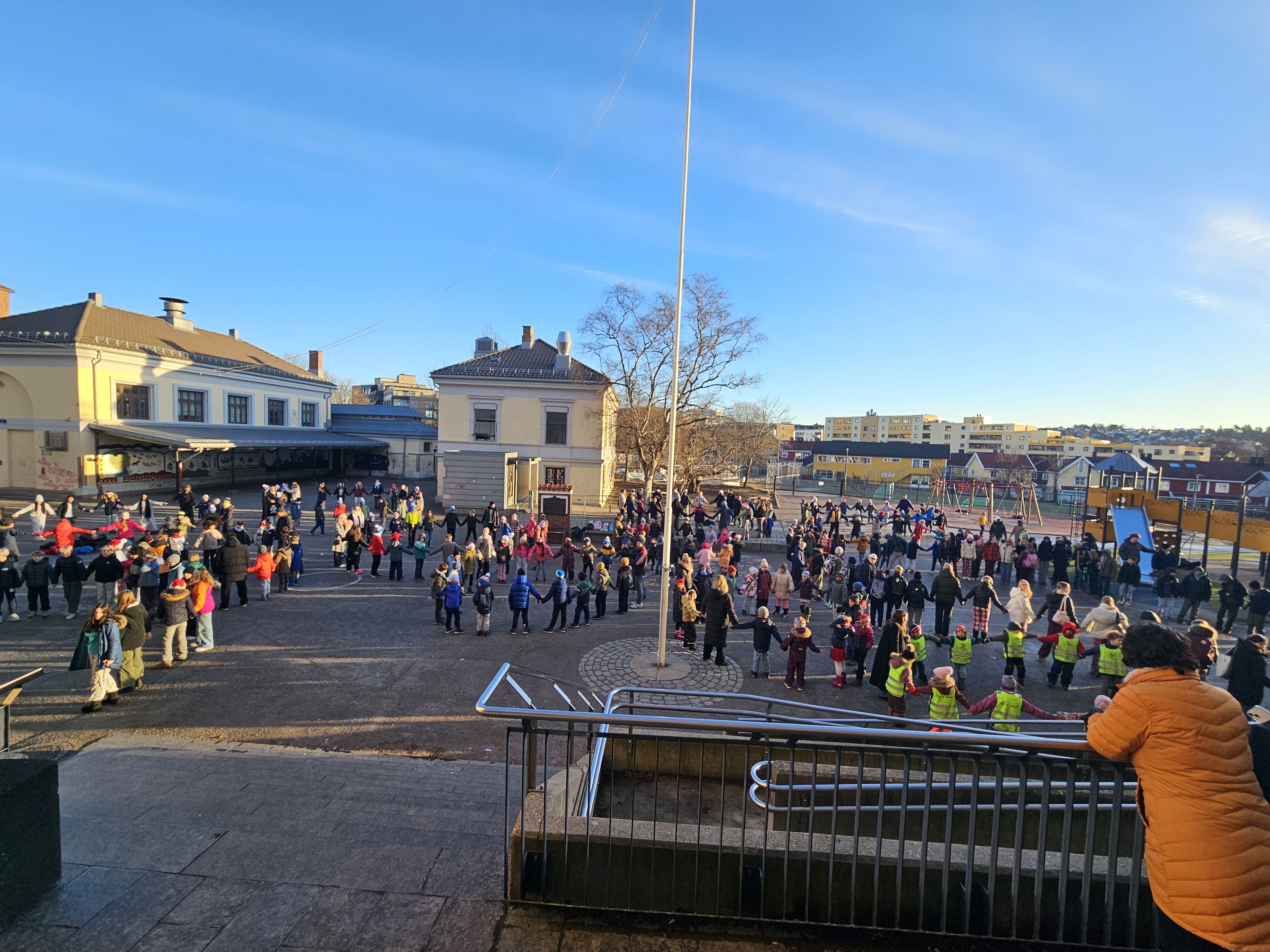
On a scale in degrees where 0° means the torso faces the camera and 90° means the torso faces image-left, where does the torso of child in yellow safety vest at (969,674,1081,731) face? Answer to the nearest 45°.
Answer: approximately 180°

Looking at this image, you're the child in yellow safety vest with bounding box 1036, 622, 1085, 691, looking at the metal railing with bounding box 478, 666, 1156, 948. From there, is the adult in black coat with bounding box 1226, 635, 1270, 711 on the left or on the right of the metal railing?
left

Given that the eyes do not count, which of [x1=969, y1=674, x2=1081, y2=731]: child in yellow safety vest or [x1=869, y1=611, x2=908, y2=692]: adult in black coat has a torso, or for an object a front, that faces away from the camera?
the child in yellow safety vest

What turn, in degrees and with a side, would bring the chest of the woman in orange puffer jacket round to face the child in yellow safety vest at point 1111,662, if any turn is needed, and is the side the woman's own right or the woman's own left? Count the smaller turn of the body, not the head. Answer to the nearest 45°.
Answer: approximately 45° to the woman's own right

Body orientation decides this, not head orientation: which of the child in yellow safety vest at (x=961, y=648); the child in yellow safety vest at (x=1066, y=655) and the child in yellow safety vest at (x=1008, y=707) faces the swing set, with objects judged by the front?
the child in yellow safety vest at (x=1008, y=707)

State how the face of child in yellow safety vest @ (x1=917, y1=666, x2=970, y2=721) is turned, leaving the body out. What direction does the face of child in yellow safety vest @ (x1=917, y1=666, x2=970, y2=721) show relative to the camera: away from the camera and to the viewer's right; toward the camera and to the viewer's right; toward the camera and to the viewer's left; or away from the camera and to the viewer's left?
away from the camera and to the viewer's left
